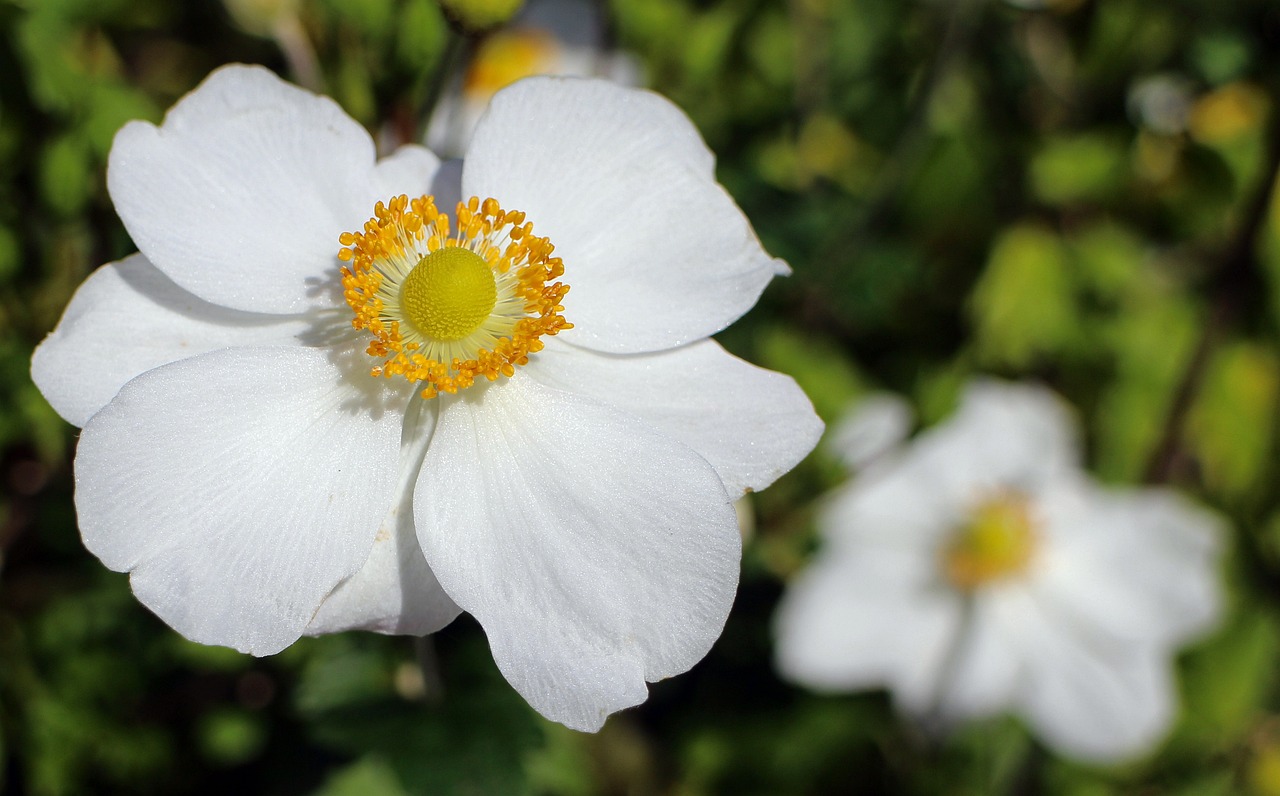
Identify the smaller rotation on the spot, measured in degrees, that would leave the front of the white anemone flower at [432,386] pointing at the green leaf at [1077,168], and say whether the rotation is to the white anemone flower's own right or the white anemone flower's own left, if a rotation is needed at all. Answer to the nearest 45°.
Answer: approximately 135° to the white anemone flower's own left

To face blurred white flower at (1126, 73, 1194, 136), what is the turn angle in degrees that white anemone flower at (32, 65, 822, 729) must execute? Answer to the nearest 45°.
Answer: approximately 135° to its left

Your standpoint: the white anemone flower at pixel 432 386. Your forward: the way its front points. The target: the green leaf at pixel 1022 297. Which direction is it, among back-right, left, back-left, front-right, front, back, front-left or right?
back-left

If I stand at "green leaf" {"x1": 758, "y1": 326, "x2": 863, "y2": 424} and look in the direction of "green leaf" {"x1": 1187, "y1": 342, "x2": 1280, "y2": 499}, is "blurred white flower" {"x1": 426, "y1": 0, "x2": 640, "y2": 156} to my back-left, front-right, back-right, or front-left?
back-left

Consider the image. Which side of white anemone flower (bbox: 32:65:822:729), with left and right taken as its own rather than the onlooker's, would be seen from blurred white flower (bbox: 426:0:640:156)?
back

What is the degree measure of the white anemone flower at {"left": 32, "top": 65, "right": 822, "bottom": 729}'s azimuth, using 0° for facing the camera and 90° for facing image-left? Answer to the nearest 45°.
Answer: approximately 0°

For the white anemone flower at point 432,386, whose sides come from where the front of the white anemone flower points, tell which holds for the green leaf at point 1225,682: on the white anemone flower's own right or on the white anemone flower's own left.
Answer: on the white anemone flower's own left

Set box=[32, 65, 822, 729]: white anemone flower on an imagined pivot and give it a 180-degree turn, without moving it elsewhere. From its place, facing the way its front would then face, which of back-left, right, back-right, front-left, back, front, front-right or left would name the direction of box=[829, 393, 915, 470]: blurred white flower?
front-right
